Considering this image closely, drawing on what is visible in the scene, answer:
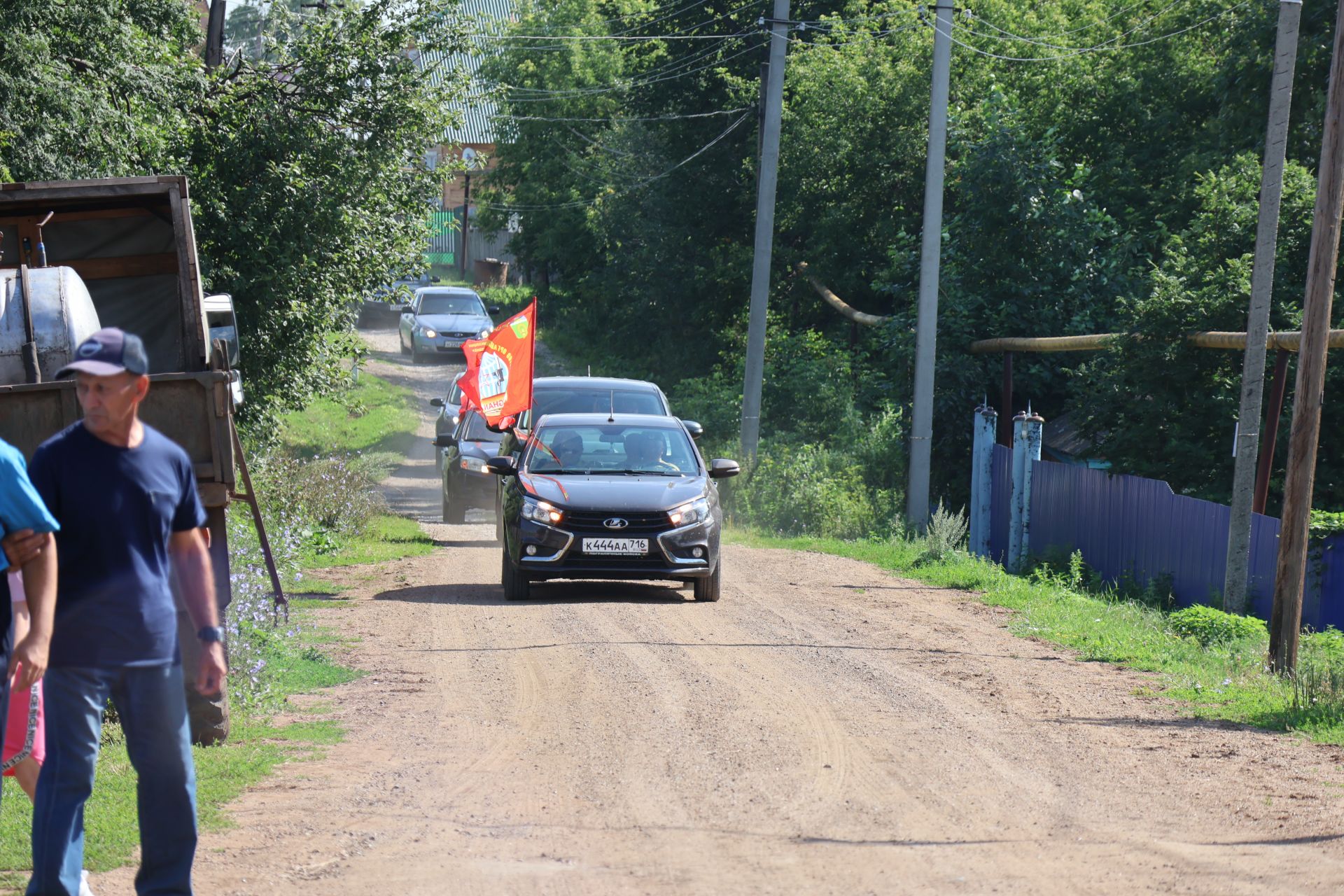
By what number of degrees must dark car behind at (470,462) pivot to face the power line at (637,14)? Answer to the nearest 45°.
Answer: approximately 180°

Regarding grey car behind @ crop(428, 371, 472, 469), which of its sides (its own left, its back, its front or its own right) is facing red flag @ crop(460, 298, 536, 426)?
front

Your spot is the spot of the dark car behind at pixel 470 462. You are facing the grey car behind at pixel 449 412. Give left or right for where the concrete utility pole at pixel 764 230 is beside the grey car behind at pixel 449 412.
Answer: right

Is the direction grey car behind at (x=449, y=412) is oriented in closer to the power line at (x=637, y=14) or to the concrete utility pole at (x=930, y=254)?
the concrete utility pole

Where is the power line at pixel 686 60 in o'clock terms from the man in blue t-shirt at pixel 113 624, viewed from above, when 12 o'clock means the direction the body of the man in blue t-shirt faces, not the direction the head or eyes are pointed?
The power line is roughly at 7 o'clock from the man in blue t-shirt.

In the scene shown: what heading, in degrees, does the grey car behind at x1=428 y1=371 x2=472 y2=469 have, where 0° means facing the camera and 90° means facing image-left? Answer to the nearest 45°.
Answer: approximately 0°

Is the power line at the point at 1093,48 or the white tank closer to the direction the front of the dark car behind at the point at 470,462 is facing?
the white tank

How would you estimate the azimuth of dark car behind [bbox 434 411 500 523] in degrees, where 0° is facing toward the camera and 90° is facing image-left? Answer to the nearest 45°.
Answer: approximately 0°

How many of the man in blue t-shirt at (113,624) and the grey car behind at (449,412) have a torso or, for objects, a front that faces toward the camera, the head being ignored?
2

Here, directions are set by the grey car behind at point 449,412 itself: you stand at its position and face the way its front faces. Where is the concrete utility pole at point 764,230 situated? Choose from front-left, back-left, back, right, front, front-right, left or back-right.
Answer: left

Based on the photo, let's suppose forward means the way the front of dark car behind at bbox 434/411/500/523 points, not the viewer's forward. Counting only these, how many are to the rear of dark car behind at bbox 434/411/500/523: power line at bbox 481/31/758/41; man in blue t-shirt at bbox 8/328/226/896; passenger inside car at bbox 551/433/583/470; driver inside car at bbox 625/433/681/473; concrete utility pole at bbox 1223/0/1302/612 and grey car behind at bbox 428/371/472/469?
2

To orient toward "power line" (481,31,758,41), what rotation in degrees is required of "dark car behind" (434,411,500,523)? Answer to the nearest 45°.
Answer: approximately 180°

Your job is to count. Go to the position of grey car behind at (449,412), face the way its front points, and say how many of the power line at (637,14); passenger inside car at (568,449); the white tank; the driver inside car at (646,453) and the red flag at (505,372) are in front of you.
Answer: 4

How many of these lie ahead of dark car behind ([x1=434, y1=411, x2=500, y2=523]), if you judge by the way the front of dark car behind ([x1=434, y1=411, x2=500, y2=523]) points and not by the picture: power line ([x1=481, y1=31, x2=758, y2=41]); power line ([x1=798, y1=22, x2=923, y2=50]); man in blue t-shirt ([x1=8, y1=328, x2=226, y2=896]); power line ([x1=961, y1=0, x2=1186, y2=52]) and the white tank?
2

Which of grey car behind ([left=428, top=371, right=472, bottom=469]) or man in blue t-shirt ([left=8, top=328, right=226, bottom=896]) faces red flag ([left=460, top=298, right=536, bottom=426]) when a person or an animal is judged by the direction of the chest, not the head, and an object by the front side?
the grey car behind

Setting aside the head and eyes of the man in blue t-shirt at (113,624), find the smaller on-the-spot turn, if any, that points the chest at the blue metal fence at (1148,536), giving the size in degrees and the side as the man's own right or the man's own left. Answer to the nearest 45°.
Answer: approximately 135° to the man's own left

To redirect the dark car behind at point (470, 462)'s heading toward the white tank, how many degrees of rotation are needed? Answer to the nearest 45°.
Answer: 0° — it already faces it
